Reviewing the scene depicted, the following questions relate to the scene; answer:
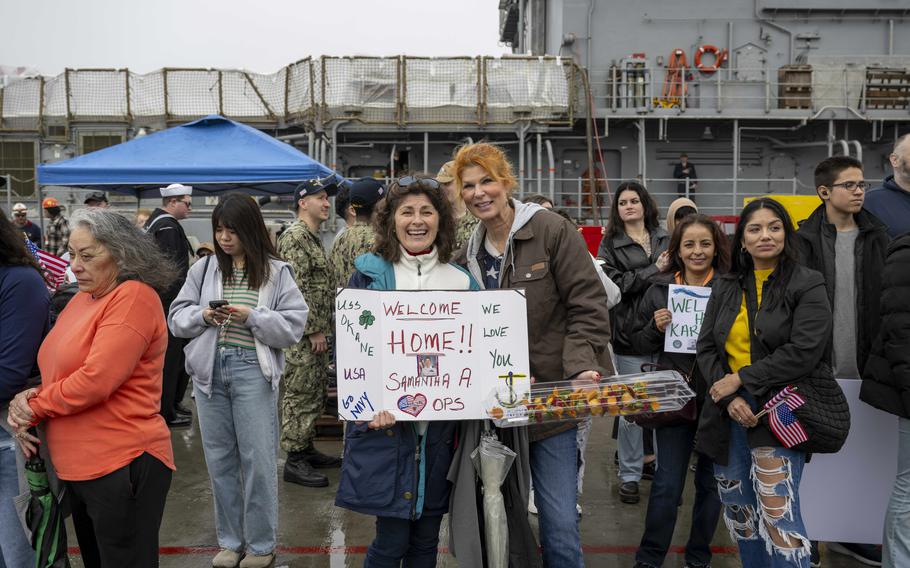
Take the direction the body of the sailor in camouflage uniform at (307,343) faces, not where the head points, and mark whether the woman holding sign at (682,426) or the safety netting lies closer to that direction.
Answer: the woman holding sign

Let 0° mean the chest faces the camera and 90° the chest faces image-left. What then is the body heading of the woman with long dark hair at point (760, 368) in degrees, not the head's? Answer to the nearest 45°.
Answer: approximately 45°

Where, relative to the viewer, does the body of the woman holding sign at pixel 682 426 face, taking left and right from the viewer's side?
facing the viewer

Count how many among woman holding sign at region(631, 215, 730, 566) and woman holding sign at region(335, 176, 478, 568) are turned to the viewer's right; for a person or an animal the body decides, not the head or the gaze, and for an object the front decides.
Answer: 0

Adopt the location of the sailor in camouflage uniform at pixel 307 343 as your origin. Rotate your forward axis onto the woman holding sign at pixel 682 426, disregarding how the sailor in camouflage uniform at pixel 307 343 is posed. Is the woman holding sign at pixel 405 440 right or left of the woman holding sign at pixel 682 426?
right

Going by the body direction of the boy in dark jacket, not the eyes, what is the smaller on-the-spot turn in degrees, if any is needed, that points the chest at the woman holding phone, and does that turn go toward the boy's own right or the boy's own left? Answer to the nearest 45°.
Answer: approximately 90° to the boy's own right

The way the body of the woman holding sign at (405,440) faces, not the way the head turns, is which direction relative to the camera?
toward the camera
